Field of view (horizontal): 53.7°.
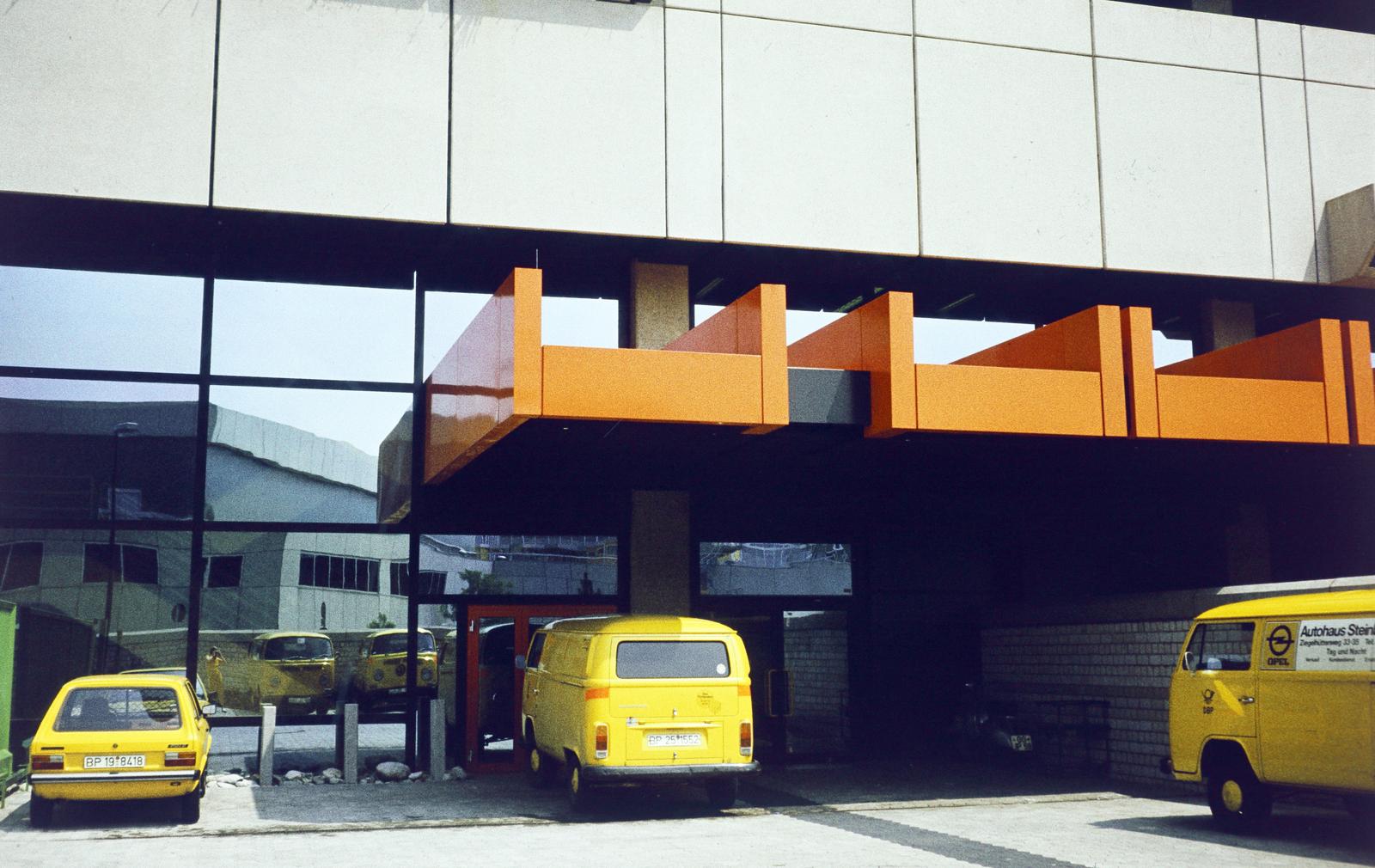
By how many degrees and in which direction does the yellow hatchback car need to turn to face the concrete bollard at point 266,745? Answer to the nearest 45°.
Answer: approximately 45° to its right

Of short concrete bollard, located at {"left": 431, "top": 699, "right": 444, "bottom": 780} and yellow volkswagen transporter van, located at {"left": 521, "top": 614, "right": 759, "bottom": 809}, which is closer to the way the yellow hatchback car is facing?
the short concrete bollard

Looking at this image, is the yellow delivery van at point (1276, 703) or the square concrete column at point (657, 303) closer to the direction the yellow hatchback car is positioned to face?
the square concrete column

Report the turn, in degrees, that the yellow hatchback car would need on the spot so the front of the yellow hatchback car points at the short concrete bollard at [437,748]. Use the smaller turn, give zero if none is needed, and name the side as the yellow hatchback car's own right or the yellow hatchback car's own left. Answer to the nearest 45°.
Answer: approximately 45° to the yellow hatchback car's own right

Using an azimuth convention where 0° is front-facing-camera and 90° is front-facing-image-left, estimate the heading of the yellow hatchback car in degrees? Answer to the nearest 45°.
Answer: approximately 180°

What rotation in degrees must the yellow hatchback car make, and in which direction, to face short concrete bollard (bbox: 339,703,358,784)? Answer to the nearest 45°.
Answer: approximately 45° to its right

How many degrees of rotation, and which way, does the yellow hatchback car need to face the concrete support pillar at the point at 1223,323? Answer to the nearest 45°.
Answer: approximately 90° to its right

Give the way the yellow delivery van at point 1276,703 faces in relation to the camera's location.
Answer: facing away from the viewer and to the left of the viewer

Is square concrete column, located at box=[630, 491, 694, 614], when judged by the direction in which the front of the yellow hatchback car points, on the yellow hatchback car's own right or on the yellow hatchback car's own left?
on the yellow hatchback car's own right

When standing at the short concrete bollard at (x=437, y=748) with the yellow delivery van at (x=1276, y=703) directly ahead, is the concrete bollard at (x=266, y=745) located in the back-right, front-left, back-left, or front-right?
back-right
